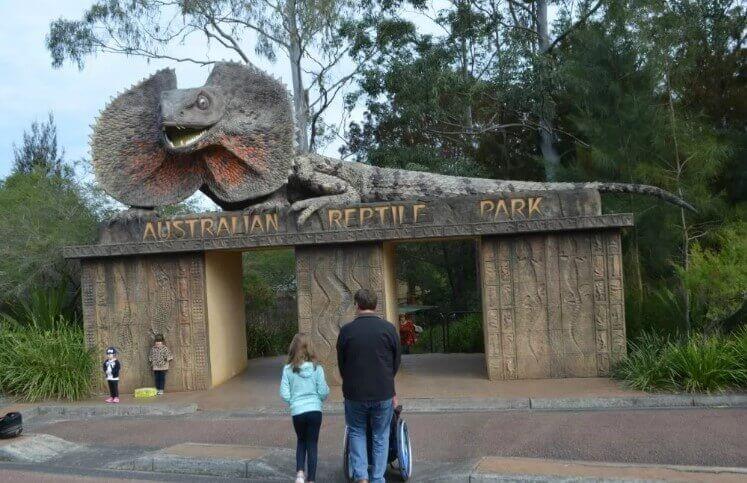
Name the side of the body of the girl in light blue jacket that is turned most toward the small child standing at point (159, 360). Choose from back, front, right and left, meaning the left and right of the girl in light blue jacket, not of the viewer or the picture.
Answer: front

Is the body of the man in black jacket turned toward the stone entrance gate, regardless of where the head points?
yes

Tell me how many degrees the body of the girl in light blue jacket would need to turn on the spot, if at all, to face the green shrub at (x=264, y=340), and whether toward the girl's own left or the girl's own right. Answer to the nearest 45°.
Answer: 0° — they already face it

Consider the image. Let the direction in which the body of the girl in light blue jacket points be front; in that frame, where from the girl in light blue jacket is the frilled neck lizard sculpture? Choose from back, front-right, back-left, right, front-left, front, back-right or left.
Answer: front

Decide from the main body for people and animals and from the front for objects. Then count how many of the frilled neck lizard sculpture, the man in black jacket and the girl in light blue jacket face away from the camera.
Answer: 2

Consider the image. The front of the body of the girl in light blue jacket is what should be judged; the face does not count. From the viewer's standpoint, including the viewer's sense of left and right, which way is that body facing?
facing away from the viewer

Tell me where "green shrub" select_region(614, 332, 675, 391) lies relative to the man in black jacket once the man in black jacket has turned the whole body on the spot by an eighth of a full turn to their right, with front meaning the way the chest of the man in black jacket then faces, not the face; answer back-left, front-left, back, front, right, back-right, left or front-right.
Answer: front

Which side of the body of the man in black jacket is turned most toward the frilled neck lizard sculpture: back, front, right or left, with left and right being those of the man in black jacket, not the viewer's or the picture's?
front

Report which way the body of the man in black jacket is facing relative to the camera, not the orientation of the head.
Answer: away from the camera

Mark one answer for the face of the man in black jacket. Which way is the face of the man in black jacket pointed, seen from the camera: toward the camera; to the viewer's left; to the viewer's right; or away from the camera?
away from the camera

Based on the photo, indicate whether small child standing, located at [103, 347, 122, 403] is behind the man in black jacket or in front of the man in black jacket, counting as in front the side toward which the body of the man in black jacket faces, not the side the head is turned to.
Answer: in front

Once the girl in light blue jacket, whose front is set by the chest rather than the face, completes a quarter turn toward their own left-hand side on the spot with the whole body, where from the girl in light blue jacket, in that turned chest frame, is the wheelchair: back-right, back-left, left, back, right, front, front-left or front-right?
back

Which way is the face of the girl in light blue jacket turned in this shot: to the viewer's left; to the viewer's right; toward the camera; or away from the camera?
away from the camera

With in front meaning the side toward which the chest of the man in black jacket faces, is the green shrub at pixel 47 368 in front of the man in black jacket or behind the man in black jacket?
in front

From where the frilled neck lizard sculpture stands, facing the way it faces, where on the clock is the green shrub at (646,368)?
The green shrub is roughly at 6 o'clock from the frilled neck lizard sculpture.

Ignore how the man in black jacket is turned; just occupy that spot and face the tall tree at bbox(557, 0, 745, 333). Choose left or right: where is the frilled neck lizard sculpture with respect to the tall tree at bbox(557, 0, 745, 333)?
left

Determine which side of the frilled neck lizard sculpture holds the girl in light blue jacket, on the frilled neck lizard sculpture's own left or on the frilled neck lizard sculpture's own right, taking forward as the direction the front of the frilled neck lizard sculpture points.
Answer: on the frilled neck lizard sculpture's own left

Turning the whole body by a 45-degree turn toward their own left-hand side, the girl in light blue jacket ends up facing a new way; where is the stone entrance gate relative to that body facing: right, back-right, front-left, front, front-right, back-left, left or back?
front-right
